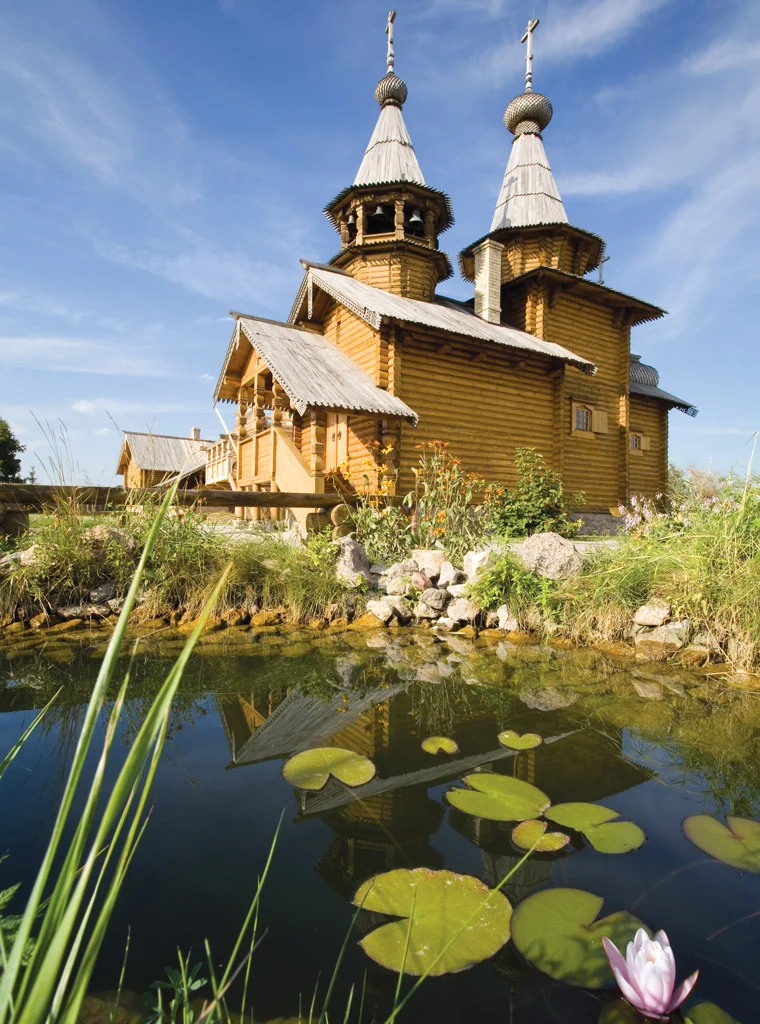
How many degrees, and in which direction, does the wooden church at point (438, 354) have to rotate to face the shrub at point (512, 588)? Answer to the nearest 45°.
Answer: approximately 45° to its left

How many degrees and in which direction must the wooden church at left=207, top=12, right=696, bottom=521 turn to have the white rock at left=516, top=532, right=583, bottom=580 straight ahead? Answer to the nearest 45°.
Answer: approximately 45° to its left

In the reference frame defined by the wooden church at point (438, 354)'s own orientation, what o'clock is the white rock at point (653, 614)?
The white rock is roughly at 10 o'clock from the wooden church.

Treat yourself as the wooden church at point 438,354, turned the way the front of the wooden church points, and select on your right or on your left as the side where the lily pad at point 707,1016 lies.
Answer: on your left

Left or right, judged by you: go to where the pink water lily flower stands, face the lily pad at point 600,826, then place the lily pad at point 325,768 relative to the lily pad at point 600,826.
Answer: left

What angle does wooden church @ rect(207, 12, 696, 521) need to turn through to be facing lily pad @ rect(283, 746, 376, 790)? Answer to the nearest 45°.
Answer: approximately 45° to its left

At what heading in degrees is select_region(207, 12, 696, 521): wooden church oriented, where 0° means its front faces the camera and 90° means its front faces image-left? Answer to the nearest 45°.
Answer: approximately 45°
